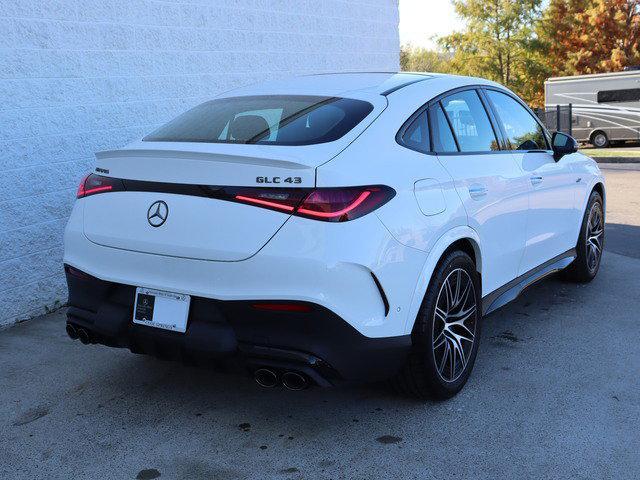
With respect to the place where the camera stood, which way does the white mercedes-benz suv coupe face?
facing away from the viewer and to the right of the viewer

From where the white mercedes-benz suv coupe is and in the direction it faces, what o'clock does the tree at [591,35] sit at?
The tree is roughly at 11 o'clock from the white mercedes-benz suv coupe.
